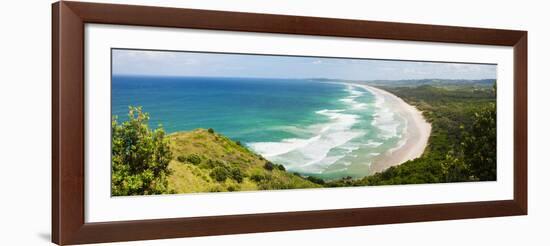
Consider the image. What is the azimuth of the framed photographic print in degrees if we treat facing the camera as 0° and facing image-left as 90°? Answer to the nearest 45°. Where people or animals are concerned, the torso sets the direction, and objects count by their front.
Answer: approximately 315°
